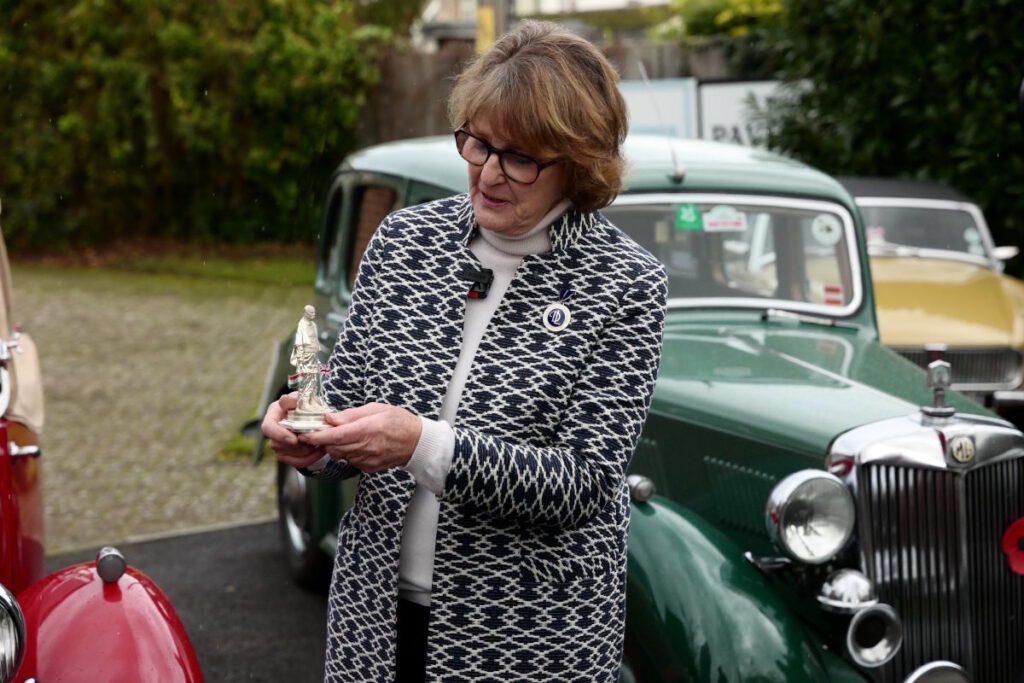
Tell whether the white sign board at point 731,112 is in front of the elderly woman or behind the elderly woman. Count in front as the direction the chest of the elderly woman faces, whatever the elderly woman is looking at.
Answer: behind

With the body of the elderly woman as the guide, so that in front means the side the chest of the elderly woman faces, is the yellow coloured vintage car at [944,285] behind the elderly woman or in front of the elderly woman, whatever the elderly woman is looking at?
behind

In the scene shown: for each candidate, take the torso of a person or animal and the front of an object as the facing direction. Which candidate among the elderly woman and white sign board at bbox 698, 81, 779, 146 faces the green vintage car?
the white sign board

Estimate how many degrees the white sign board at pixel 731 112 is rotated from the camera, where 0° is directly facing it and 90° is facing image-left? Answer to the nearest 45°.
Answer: approximately 0°

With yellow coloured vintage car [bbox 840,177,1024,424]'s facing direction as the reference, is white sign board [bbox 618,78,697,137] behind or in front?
behind

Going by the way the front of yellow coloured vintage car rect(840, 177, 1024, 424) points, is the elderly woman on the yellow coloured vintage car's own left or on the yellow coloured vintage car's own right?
on the yellow coloured vintage car's own right

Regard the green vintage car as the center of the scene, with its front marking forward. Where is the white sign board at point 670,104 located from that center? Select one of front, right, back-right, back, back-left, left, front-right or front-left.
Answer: back-left

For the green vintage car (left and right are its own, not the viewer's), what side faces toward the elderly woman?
right

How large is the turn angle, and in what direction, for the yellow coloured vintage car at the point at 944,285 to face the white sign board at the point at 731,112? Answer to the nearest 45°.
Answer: approximately 180°

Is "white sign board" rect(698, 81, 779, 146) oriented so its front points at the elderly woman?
yes
